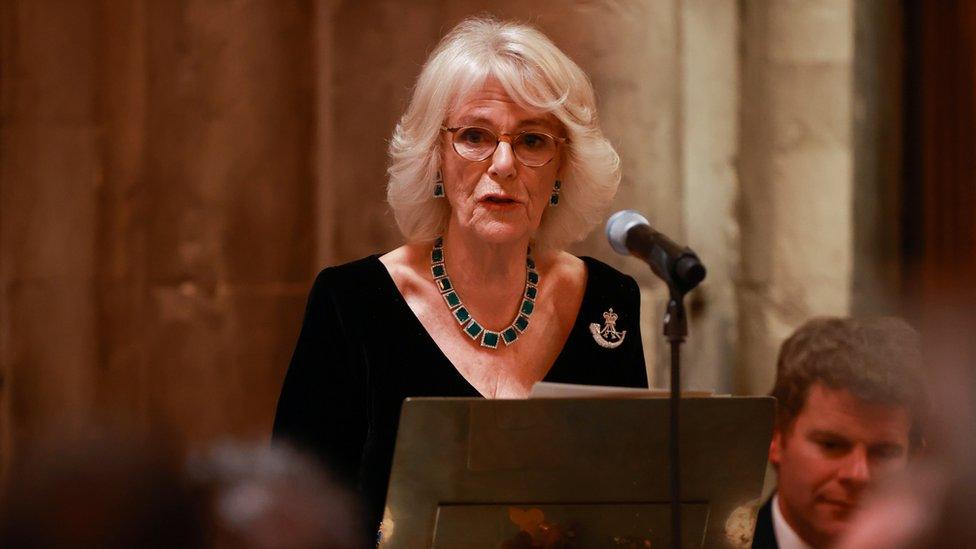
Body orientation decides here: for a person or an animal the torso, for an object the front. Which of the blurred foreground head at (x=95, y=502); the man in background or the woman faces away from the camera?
the blurred foreground head

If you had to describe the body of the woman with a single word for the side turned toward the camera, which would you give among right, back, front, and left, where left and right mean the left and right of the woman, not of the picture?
front

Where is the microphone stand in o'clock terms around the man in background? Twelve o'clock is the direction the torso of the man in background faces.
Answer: The microphone stand is roughly at 2 o'clock from the man in background.

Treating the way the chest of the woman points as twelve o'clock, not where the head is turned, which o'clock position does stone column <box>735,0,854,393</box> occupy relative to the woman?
The stone column is roughly at 7 o'clock from the woman.

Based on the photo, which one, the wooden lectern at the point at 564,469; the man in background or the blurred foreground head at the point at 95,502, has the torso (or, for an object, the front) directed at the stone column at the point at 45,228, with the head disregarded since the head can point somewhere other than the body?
the blurred foreground head

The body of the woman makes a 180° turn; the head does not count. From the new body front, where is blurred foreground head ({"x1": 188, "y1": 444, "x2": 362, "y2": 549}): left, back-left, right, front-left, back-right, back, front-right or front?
back

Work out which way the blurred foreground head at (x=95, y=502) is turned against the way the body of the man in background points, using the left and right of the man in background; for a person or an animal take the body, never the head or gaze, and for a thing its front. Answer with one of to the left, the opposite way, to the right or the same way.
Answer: the opposite way

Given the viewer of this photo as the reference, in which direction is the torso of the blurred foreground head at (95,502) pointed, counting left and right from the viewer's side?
facing away from the viewer

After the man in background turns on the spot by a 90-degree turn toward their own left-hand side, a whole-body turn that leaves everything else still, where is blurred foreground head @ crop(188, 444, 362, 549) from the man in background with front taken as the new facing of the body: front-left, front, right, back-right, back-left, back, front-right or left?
back-right

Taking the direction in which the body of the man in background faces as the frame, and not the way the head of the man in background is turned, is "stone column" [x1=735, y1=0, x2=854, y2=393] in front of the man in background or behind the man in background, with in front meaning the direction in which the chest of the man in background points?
behind

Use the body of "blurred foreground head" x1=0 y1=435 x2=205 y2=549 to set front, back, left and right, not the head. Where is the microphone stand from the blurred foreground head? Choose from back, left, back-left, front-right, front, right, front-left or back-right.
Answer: front-right
